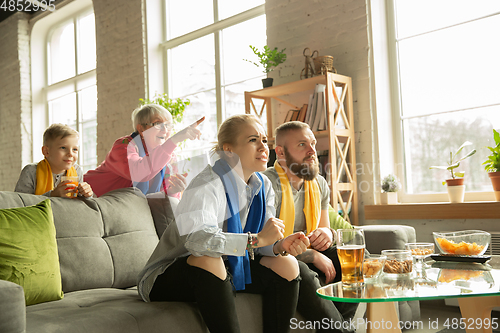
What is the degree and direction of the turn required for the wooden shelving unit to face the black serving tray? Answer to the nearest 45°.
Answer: approximately 45° to its left

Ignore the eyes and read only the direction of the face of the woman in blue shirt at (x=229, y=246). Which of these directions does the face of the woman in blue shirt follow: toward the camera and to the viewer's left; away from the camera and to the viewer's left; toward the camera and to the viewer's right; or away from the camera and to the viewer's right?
toward the camera and to the viewer's right

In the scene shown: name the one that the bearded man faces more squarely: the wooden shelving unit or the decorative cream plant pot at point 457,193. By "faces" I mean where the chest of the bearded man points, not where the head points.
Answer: the decorative cream plant pot

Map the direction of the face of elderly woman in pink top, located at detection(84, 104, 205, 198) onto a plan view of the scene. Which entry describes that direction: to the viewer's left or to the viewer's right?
to the viewer's right

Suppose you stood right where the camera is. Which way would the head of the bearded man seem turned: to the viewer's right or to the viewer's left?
to the viewer's right

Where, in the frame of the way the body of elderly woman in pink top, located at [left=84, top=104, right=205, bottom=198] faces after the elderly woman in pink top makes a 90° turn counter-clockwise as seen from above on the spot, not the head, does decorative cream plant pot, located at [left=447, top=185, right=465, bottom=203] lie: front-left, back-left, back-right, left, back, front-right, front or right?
front-right

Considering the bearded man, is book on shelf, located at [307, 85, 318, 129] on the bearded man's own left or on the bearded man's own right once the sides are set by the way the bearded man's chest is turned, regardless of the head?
on the bearded man's own left

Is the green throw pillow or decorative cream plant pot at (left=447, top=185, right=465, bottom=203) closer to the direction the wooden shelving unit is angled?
the green throw pillow

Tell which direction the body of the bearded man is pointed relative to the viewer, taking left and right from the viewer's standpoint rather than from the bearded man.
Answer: facing the viewer and to the right of the viewer

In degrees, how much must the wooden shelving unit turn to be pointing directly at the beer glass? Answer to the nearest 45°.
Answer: approximately 45° to its left

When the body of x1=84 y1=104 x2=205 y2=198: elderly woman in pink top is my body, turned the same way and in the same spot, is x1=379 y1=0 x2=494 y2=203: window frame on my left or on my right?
on my left
